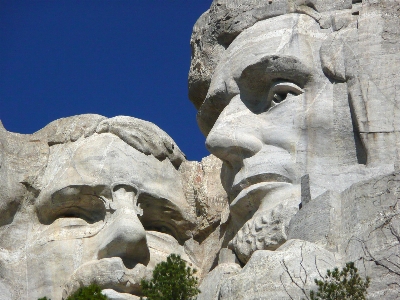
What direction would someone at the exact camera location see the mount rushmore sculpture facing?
facing the viewer
